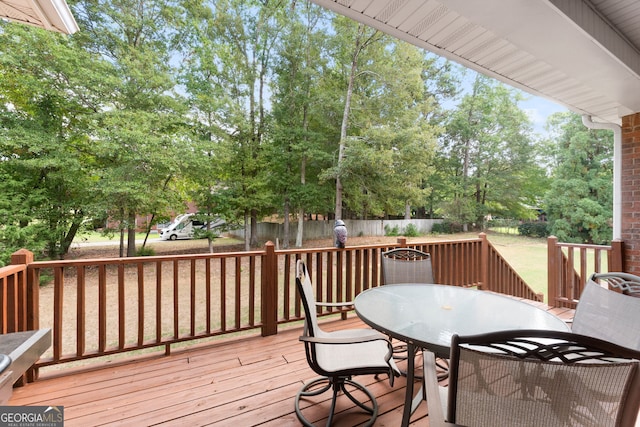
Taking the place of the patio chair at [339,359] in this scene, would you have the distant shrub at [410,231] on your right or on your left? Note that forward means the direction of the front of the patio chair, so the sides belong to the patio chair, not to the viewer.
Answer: on your left

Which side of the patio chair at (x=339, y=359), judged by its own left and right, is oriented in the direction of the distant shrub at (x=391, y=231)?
left

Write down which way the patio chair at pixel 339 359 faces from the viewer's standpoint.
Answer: facing to the right of the viewer

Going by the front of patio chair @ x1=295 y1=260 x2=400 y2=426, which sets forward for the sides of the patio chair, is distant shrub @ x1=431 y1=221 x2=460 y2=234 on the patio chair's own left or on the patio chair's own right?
on the patio chair's own left

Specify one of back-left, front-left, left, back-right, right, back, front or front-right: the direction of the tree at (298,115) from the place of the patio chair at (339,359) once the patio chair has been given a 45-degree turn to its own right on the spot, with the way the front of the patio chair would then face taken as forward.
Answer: back-left

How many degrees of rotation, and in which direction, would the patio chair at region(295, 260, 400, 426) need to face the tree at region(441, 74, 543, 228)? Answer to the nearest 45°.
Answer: approximately 45° to its left

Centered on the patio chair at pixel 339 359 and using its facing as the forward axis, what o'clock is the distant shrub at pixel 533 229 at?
The distant shrub is roughly at 10 o'clock from the patio chair.

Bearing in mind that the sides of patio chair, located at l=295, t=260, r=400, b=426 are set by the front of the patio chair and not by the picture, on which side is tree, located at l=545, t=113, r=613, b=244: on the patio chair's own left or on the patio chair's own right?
on the patio chair's own left

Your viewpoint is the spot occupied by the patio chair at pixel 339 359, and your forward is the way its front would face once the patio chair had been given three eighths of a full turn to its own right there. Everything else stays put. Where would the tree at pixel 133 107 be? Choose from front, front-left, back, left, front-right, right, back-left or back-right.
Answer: right

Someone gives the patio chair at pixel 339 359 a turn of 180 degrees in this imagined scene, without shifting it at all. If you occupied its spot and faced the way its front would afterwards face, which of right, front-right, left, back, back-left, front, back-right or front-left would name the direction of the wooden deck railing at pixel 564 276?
back-right
